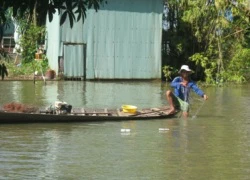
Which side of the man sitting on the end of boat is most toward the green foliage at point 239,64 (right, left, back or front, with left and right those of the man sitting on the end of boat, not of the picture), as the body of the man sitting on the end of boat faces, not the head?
back

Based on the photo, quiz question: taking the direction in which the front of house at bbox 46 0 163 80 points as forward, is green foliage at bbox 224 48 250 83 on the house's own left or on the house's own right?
on the house's own left

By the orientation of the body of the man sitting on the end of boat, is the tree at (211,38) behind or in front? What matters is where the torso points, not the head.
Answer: behind

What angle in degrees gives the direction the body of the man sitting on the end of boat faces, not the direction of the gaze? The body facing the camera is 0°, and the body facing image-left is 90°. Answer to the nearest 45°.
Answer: approximately 0°

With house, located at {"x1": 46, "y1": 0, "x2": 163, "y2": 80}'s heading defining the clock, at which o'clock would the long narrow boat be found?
The long narrow boat is roughly at 12 o'clock from the house.
